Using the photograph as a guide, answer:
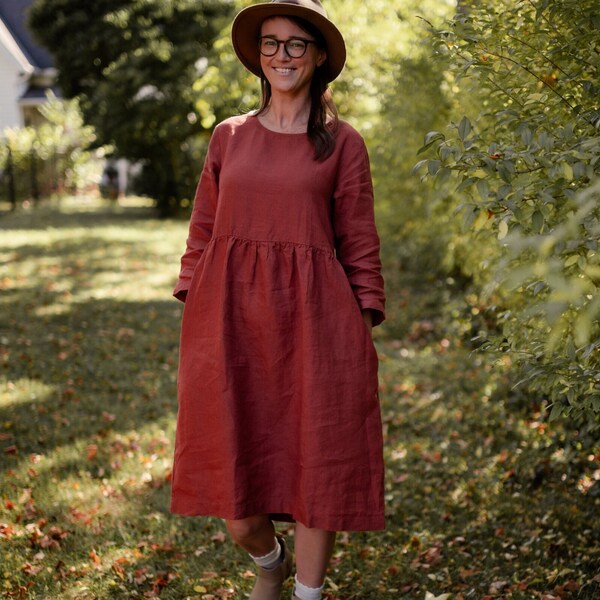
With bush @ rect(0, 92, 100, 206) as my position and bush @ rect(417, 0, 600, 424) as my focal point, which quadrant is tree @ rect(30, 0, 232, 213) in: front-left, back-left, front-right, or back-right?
front-left

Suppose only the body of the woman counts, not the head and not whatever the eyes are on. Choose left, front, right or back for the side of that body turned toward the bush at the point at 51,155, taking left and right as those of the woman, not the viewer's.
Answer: back

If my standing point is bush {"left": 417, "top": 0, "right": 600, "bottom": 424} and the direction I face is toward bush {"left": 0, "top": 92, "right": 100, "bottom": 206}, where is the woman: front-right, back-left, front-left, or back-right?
front-left

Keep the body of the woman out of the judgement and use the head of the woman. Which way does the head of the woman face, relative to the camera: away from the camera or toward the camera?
toward the camera

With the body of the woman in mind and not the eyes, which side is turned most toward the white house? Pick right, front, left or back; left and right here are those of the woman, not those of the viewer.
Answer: back

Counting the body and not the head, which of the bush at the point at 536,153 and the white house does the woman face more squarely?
the bush

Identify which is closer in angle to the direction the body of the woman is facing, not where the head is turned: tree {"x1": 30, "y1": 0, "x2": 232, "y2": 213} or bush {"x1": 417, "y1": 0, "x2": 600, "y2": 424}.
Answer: the bush

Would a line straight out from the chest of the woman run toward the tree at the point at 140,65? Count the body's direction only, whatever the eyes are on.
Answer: no

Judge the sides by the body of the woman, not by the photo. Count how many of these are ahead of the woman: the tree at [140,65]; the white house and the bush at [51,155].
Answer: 0

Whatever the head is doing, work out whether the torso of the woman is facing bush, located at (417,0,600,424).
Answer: no

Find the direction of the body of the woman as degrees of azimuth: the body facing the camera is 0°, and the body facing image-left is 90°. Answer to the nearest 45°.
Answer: approximately 0°
